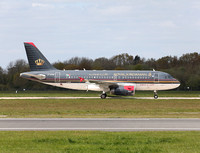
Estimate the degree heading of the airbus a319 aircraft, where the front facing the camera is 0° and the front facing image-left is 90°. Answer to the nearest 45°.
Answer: approximately 270°
